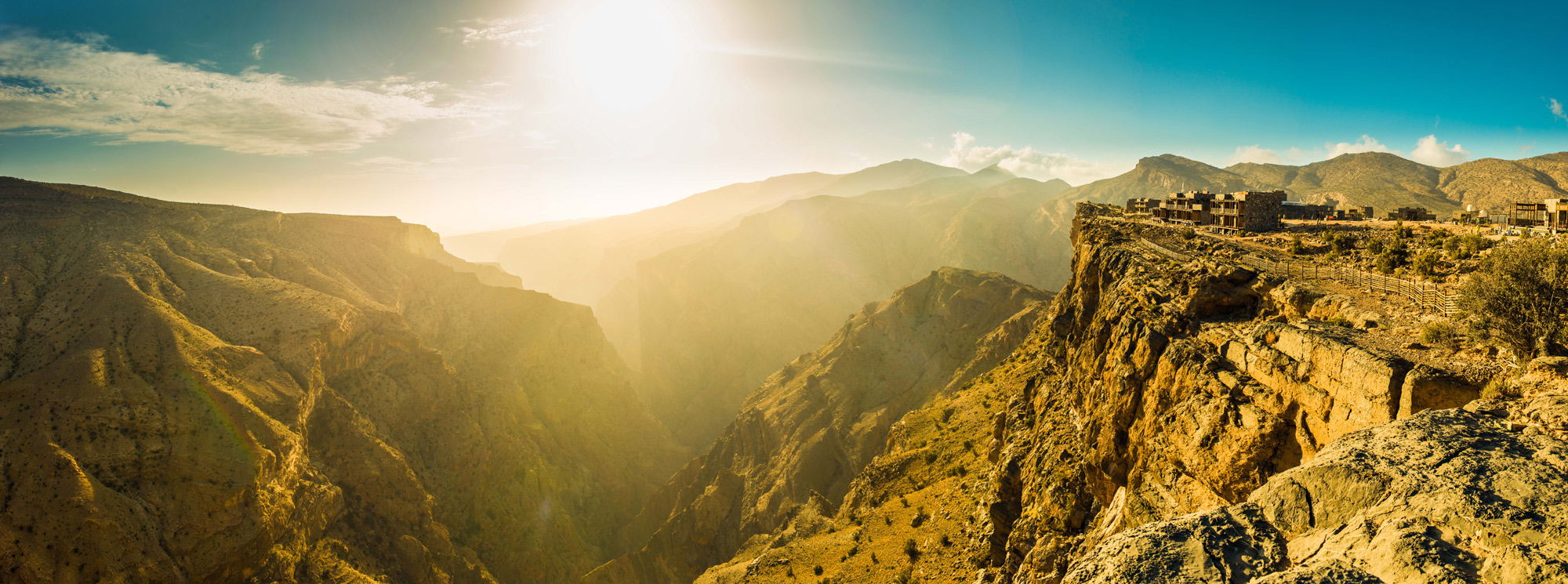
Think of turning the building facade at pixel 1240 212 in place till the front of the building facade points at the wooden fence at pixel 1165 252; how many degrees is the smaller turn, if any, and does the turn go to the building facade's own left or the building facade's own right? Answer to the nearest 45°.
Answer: approximately 45° to the building facade's own left

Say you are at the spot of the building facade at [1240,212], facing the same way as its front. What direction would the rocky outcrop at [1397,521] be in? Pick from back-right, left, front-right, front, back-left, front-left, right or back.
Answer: front-left

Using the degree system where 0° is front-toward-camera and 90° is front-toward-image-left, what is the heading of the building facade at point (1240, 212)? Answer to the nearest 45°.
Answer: approximately 45°

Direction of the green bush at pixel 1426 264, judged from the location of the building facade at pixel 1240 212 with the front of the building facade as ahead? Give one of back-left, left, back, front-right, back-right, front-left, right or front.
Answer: front-left

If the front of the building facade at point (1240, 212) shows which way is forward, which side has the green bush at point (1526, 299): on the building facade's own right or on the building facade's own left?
on the building facade's own left

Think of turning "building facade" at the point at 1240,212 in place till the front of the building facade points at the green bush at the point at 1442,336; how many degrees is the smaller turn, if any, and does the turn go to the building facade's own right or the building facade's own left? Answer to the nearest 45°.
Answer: approximately 45° to the building facade's own left

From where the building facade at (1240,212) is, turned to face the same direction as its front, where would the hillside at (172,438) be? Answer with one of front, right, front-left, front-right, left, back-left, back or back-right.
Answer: front

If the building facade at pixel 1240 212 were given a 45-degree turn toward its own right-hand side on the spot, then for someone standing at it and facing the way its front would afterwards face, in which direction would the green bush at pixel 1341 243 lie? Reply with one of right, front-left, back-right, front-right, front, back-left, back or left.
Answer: left

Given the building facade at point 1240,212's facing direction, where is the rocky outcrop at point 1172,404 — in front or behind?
in front
